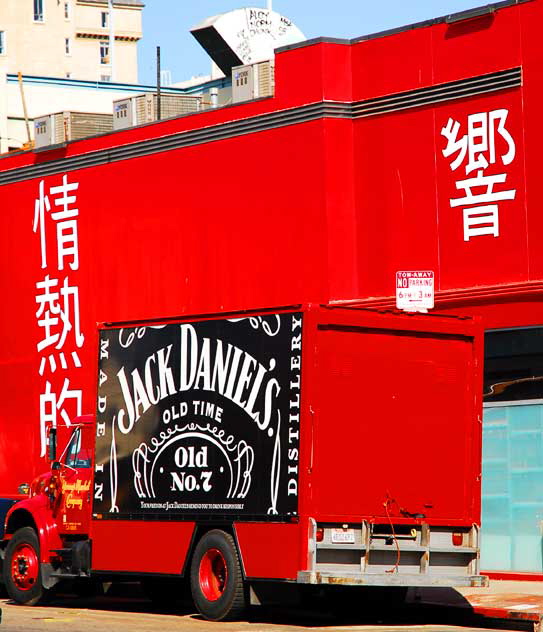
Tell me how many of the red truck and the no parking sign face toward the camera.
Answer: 1

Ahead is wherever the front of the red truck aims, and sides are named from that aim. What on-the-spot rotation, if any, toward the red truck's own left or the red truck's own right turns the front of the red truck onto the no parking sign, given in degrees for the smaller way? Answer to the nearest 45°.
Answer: approximately 90° to the red truck's own right

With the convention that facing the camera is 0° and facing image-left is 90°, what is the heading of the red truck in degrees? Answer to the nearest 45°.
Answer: approximately 135°

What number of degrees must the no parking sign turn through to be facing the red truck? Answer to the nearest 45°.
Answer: approximately 45° to its right
